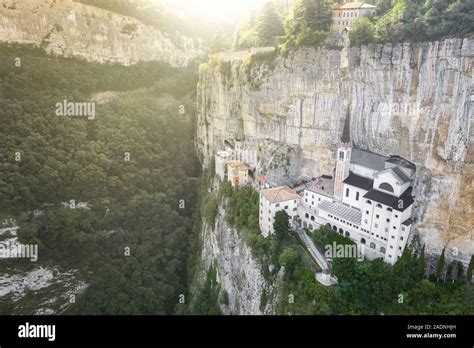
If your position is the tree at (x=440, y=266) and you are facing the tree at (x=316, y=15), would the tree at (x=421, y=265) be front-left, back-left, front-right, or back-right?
front-left

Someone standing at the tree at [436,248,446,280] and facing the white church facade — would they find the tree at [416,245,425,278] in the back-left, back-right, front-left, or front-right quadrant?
front-left

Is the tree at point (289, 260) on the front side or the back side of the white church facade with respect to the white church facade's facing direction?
on the front side

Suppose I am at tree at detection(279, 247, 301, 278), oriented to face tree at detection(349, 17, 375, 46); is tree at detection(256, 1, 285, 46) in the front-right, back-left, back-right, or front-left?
front-left

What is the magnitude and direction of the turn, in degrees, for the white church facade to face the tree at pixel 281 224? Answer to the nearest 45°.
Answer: approximately 45° to its right

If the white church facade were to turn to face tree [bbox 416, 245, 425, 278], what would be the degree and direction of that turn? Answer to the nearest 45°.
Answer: approximately 90° to its left

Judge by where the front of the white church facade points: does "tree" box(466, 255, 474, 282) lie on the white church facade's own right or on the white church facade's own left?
on the white church facade's own left

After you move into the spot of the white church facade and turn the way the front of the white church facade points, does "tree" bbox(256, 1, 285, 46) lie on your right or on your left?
on your right
